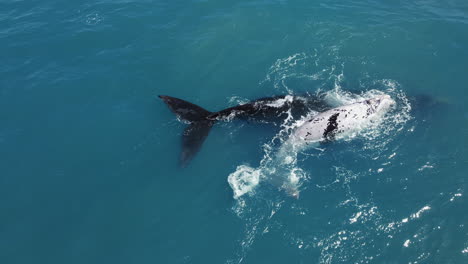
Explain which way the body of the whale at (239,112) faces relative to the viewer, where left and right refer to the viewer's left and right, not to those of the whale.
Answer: facing to the right of the viewer

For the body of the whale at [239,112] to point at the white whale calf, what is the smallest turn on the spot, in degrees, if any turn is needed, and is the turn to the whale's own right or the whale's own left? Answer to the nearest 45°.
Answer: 0° — it already faces it

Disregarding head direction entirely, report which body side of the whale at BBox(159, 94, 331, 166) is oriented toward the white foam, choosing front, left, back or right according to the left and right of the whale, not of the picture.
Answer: right

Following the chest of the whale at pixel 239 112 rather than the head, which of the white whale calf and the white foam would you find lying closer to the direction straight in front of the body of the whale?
the white whale calf
